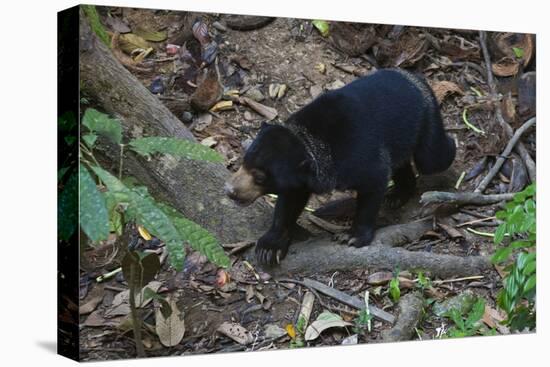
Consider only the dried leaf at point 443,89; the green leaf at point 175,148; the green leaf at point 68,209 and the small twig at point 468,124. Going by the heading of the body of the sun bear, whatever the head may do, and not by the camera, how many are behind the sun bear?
2

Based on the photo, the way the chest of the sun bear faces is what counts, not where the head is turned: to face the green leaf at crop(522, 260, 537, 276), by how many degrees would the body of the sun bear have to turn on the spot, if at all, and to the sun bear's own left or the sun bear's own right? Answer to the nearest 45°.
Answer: approximately 135° to the sun bear's own left

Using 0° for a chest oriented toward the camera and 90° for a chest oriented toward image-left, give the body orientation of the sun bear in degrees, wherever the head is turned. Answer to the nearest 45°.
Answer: approximately 45°

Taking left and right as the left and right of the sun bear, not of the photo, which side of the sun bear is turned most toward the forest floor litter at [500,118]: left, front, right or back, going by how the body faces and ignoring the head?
back

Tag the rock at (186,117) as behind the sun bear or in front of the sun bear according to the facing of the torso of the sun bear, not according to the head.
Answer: in front

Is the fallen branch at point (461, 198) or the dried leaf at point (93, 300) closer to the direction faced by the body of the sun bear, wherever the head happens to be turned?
the dried leaf

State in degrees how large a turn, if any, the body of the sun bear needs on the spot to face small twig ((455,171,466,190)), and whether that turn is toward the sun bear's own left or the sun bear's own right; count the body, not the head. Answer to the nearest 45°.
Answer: approximately 180°
